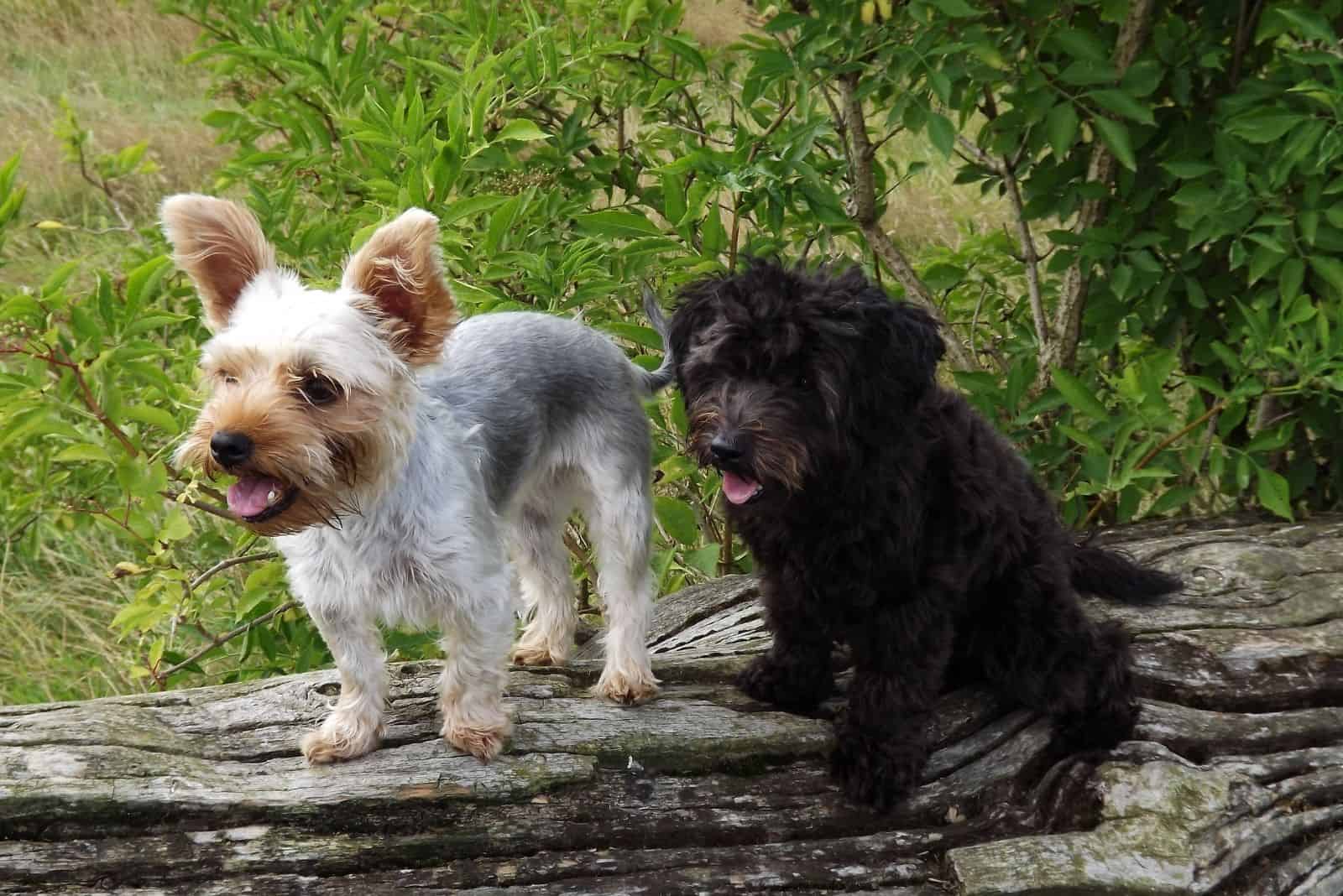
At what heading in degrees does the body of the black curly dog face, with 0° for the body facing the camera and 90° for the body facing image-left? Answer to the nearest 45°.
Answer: approximately 45°

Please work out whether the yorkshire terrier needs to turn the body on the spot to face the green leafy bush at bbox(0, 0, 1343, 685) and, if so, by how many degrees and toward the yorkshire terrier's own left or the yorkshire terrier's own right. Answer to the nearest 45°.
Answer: approximately 180°

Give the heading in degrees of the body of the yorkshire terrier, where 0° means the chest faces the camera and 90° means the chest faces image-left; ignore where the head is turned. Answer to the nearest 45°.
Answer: approximately 45°

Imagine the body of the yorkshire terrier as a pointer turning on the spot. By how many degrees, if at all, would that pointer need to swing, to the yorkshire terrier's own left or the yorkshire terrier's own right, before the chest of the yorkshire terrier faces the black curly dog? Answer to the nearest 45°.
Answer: approximately 135° to the yorkshire terrier's own left
